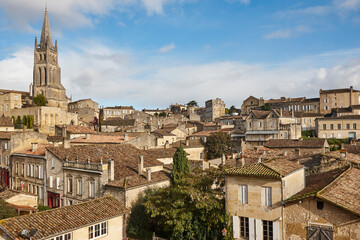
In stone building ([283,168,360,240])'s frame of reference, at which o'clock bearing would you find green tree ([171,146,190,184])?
The green tree is roughly at 4 o'clock from the stone building.

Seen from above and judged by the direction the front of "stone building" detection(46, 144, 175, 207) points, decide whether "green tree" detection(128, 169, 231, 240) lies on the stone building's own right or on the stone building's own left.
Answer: on the stone building's own left

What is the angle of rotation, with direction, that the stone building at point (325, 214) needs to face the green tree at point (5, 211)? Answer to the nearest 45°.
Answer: approximately 90° to its right

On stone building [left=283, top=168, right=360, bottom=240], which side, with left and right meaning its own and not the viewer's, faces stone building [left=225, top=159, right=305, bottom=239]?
right

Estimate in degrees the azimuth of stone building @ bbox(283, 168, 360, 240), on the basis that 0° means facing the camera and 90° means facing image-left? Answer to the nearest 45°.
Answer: approximately 0°

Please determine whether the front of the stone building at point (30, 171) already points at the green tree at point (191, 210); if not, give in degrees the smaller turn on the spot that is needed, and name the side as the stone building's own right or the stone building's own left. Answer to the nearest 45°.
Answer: approximately 90° to the stone building's own left

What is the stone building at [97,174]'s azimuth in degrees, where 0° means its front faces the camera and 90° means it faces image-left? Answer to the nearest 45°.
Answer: approximately 45°

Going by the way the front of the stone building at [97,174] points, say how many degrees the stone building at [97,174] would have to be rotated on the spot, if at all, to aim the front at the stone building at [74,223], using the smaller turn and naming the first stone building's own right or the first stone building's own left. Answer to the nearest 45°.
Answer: approximately 45° to the first stone building's own left
